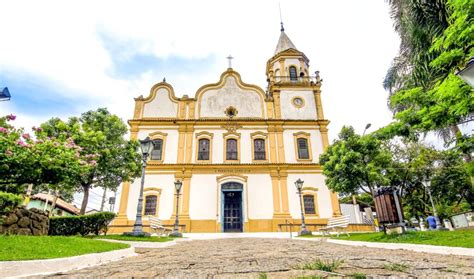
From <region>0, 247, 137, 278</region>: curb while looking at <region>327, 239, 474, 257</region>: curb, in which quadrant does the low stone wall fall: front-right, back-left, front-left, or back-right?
back-left

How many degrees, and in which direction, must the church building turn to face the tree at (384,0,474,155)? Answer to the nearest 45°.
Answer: approximately 45° to its left

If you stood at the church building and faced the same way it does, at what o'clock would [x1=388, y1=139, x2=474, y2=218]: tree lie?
The tree is roughly at 9 o'clock from the church building.

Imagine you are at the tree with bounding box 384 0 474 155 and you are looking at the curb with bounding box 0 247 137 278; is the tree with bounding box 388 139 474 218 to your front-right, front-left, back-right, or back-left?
back-right

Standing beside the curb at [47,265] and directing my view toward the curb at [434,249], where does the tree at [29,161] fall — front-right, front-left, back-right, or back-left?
back-left

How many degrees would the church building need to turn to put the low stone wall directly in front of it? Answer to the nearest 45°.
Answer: approximately 45° to its right

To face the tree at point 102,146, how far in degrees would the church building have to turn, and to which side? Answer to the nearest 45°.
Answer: approximately 45° to its right

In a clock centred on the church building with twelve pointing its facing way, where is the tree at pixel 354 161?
The tree is roughly at 11 o'clock from the church building.

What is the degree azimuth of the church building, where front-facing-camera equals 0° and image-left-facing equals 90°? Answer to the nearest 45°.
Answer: approximately 0°

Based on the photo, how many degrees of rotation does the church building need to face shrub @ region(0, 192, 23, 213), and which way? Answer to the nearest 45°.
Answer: approximately 45° to its right

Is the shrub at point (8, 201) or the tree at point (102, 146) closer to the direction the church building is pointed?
the shrub
